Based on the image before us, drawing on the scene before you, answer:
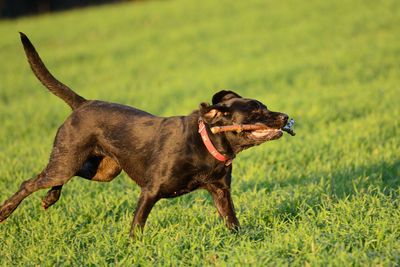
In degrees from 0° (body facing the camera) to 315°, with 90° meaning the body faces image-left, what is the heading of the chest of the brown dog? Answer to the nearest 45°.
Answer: approximately 270°
